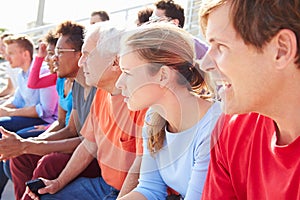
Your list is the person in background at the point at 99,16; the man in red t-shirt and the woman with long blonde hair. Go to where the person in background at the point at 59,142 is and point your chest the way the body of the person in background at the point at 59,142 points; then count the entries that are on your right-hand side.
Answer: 1

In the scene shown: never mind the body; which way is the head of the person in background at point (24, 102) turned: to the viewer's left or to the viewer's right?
to the viewer's left

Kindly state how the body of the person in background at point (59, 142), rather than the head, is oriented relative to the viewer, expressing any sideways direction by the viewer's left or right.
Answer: facing to the left of the viewer

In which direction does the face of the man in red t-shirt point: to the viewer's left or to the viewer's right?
to the viewer's left

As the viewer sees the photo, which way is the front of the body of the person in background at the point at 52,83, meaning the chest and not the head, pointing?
to the viewer's left

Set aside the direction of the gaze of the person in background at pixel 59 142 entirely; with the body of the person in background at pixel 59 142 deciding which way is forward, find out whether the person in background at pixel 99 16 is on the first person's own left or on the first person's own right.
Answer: on the first person's own right

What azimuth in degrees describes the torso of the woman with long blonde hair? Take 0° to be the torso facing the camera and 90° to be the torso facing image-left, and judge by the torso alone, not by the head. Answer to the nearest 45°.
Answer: approximately 45°

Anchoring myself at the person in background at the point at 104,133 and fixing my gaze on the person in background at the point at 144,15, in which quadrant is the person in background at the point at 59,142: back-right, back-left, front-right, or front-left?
front-left

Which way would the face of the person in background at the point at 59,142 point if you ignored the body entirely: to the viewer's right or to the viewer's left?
to the viewer's left

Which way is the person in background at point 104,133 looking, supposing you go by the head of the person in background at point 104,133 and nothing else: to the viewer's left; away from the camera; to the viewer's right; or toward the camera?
to the viewer's left
